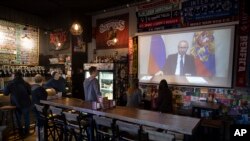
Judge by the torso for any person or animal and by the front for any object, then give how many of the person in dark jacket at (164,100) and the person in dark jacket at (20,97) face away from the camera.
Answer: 2

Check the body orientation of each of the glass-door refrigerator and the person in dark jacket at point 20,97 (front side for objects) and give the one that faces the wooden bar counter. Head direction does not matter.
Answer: the glass-door refrigerator

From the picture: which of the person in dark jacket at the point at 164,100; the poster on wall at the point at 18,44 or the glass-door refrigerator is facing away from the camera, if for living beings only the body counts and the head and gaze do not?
the person in dark jacket

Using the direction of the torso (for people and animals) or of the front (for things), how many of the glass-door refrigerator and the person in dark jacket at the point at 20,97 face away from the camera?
1

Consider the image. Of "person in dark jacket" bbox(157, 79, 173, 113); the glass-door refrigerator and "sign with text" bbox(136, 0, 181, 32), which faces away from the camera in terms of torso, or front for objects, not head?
the person in dark jacket

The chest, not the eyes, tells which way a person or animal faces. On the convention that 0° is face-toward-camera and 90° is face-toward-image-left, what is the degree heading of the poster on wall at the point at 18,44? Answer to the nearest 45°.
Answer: approximately 315°

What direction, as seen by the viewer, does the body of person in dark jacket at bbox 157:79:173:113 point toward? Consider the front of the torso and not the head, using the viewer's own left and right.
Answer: facing away from the viewer

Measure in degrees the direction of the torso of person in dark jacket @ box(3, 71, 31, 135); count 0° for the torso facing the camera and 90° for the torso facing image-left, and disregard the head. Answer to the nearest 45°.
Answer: approximately 180°
